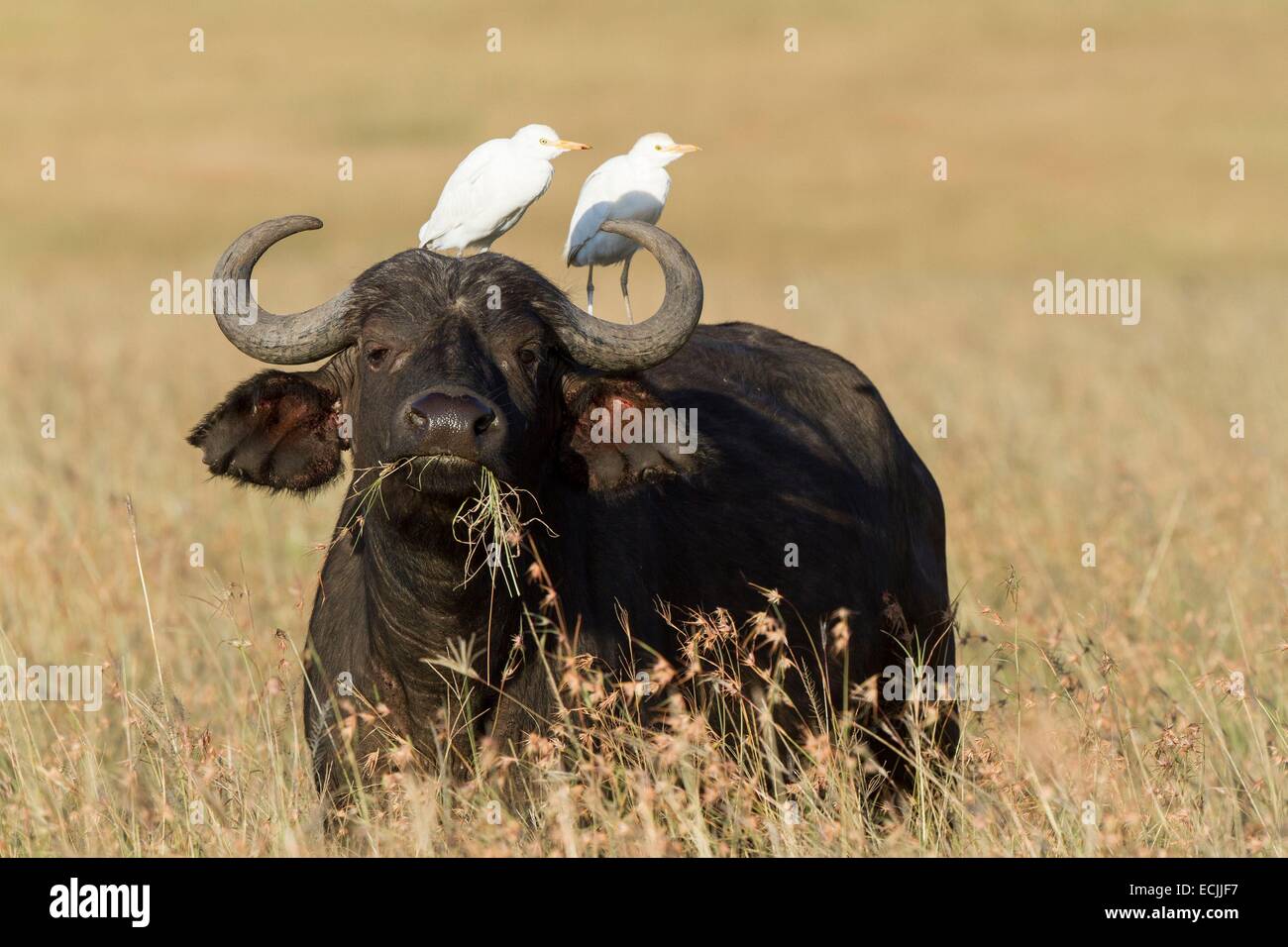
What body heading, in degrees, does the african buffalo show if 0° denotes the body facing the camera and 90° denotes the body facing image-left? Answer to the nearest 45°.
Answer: approximately 45°

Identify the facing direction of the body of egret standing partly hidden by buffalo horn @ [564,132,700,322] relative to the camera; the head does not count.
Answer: to the viewer's right

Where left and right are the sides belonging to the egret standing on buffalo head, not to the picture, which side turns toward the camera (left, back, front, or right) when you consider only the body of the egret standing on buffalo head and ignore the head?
right
